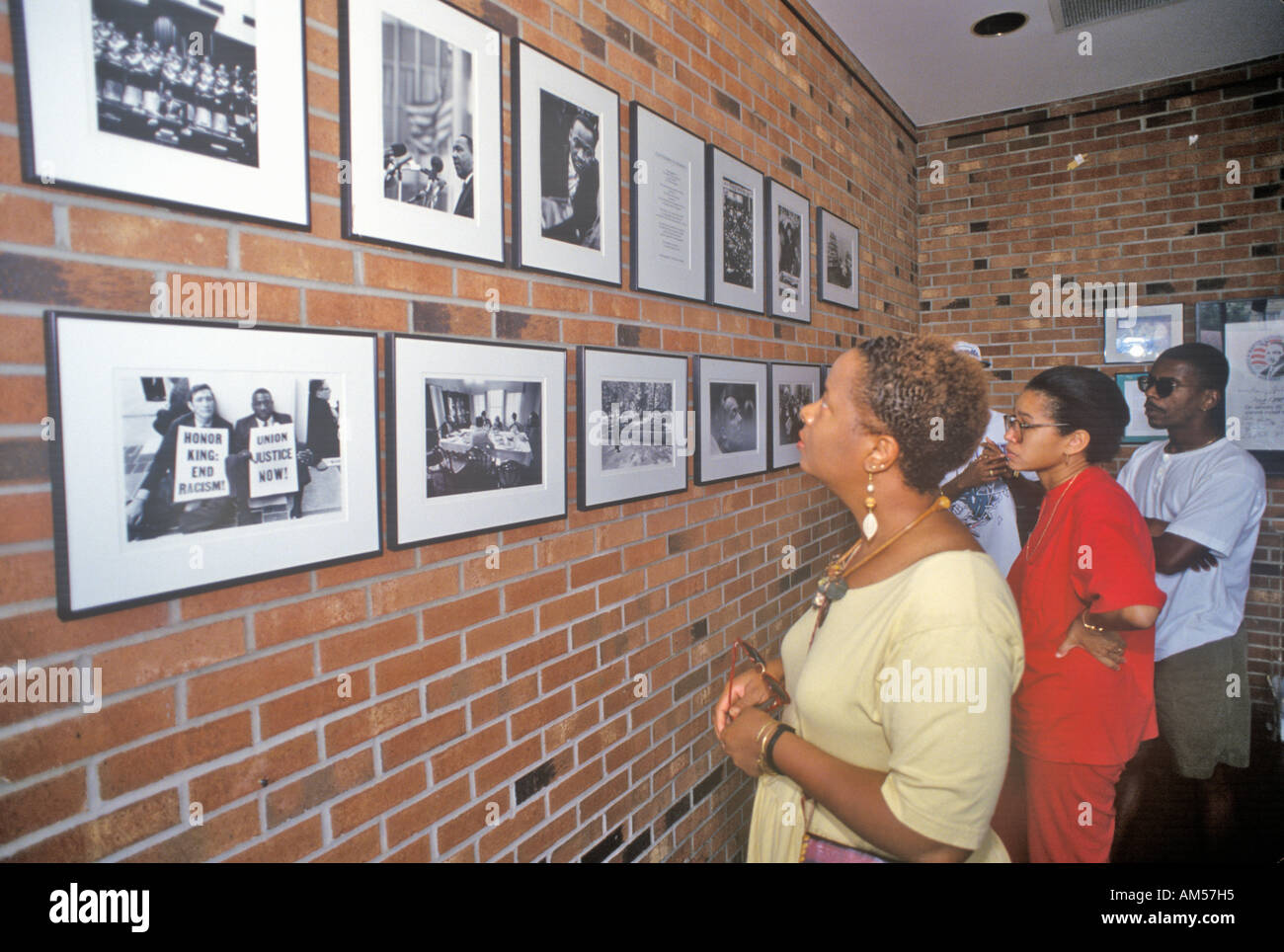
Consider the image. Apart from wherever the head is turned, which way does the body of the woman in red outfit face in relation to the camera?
to the viewer's left

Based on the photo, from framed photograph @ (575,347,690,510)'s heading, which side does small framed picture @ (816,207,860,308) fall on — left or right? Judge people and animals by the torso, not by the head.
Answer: on its left

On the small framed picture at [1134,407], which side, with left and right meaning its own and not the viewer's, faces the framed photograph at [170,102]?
front

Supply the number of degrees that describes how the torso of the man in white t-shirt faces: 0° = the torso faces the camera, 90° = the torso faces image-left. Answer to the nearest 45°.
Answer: approximately 45°

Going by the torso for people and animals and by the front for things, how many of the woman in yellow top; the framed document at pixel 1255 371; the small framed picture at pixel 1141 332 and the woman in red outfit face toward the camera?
2

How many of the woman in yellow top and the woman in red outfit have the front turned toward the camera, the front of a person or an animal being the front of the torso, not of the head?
0

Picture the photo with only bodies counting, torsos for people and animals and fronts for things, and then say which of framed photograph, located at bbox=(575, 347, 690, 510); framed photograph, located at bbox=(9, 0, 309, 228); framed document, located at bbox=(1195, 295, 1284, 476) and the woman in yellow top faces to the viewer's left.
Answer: the woman in yellow top

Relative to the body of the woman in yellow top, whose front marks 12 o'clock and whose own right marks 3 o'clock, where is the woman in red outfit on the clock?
The woman in red outfit is roughly at 4 o'clock from the woman in yellow top.

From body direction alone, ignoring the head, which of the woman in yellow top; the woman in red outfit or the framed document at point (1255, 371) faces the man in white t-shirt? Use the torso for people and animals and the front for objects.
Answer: the framed document

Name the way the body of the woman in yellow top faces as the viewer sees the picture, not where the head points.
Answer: to the viewer's left
